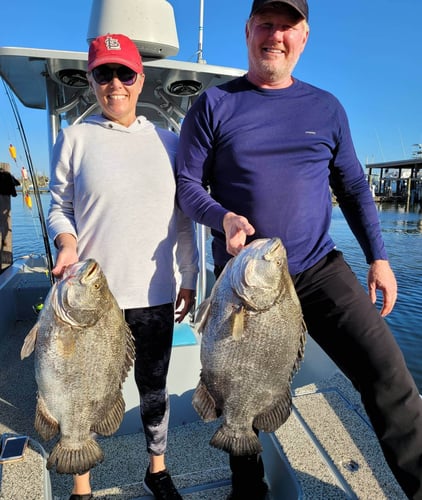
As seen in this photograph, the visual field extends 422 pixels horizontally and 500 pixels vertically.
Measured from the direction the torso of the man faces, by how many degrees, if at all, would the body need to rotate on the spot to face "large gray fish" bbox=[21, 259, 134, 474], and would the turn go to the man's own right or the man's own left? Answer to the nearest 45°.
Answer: approximately 45° to the man's own right

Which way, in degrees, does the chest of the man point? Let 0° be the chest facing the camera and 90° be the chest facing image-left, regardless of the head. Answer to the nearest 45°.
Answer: approximately 0°
